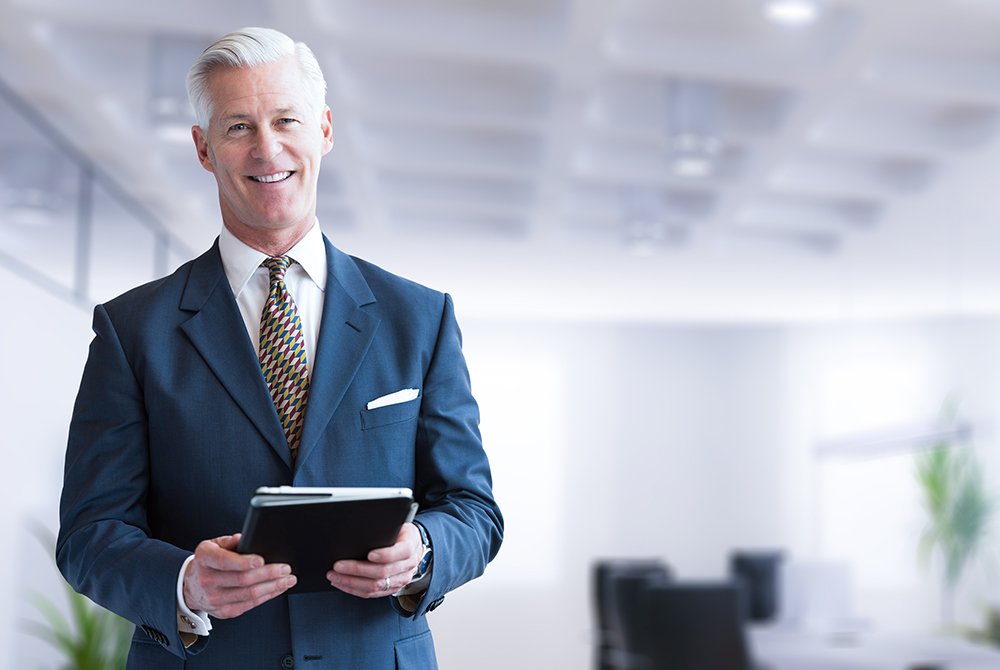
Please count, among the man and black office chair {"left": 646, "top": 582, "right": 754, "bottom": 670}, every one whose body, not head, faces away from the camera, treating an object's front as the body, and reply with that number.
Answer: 1

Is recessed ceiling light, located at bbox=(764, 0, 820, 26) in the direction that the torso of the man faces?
no

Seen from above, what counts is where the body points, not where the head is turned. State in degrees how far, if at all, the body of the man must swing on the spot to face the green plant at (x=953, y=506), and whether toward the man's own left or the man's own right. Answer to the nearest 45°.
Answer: approximately 135° to the man's own left

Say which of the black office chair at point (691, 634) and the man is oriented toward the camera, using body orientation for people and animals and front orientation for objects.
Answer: the man

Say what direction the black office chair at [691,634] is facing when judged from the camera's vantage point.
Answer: facing away from the viewer

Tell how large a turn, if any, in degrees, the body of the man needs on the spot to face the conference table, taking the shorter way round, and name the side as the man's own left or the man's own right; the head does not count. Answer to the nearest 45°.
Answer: approximately 135° to the man's own left

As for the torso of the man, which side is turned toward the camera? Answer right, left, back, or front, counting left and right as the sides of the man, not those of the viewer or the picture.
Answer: front

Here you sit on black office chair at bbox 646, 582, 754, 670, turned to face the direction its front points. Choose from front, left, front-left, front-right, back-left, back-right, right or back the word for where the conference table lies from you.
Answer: front-right

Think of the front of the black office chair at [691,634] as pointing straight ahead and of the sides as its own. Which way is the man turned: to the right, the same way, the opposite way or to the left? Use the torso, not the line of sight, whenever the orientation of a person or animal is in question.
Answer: the opposite way

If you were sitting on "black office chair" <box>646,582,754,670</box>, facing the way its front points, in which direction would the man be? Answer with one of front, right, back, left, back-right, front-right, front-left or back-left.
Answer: back

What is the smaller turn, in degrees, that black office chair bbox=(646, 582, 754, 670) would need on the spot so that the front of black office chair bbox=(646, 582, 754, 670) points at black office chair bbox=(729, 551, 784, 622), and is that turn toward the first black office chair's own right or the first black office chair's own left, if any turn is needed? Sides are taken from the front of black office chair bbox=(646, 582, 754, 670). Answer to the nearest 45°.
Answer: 0° — it already faces it

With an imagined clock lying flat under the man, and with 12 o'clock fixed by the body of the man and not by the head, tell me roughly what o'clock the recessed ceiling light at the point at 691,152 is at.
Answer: The recessed ceiling light is roughly at 7 o'clock from the man.

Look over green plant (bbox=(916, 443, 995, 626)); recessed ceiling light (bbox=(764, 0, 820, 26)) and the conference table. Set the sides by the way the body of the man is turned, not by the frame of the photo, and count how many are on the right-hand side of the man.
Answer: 0
